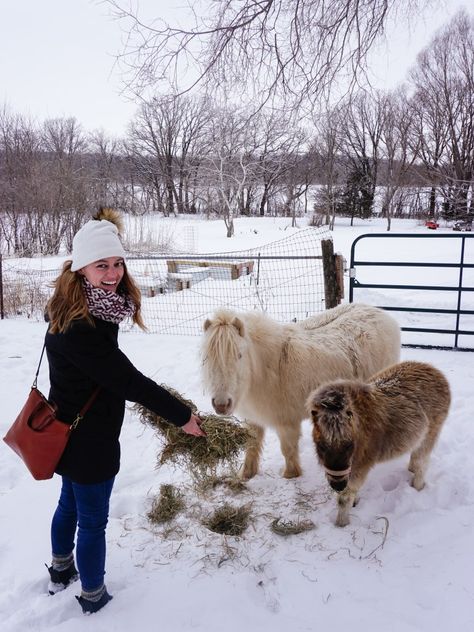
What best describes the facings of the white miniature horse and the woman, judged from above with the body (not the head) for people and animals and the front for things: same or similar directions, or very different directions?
very different directions

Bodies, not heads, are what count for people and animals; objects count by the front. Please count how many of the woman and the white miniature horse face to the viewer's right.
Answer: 1

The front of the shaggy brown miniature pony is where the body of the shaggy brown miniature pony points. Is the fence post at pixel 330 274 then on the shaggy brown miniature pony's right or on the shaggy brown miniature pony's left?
on the shaggy brown miniature pony's right

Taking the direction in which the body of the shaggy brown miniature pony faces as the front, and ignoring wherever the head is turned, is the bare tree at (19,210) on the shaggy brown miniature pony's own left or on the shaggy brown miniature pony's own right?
on the shaggy brown miniature pony's own right

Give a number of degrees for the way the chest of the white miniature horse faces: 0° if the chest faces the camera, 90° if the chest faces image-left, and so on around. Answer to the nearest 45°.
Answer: approximately 45°

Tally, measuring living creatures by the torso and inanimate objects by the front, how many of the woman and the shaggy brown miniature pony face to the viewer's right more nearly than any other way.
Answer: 1

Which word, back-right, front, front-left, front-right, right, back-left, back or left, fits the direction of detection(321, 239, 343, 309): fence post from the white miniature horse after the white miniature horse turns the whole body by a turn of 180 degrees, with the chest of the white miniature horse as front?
front-left

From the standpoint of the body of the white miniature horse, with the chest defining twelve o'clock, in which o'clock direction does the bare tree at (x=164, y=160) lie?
The bare tree is roughly at 4 o'clock from the white miniature horse.

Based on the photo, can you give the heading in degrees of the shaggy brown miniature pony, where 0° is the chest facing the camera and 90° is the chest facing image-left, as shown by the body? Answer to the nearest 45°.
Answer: approximately 45°

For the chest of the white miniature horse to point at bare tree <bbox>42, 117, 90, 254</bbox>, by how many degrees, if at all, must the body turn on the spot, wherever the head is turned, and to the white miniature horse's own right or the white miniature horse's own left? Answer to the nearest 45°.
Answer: approximately 90° to the white miniature horse's own right

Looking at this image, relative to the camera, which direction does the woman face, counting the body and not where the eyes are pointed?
to the viewer's right
